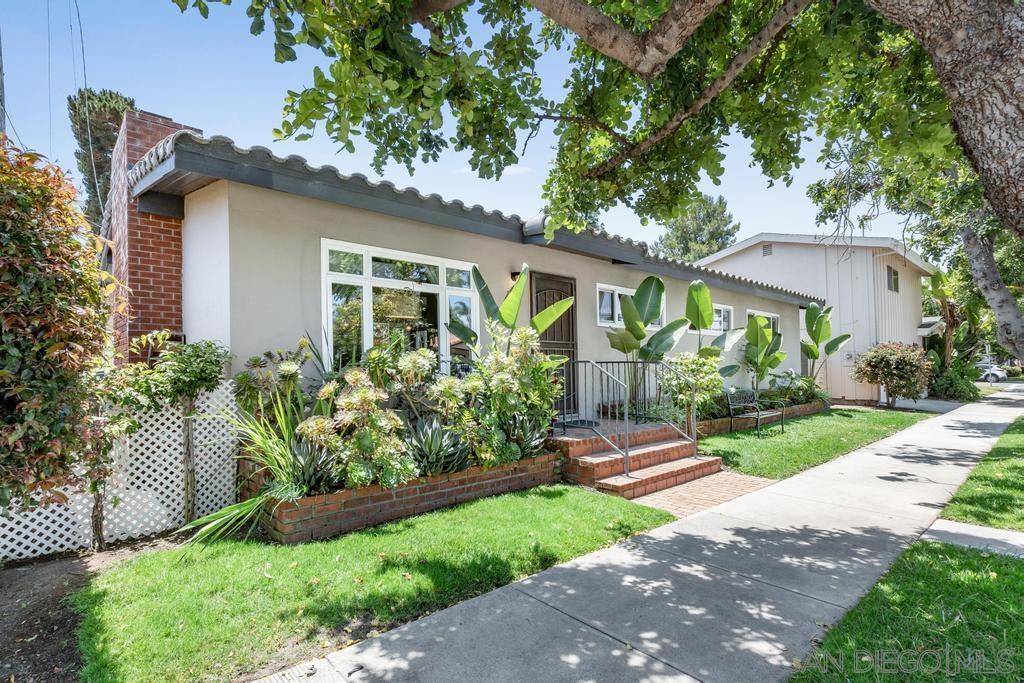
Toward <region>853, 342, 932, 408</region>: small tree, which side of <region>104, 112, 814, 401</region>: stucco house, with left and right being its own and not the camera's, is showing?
left

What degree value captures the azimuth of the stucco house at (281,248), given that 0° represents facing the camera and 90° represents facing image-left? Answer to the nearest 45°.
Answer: approximately 315°

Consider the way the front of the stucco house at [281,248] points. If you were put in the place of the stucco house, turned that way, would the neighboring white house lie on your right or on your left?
on your left

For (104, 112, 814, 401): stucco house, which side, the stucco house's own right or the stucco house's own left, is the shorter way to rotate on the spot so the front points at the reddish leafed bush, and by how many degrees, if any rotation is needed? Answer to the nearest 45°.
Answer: approximately 45° to the stucco house's own right

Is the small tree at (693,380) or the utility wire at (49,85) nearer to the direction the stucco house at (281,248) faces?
the small tree

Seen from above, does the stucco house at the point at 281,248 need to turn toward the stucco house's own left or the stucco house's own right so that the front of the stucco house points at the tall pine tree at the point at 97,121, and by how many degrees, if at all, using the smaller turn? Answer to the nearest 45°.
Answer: approximately 180°

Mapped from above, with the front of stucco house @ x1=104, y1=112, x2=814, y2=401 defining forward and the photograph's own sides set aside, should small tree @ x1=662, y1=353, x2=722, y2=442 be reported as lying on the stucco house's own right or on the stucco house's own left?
on the stucco house's own left

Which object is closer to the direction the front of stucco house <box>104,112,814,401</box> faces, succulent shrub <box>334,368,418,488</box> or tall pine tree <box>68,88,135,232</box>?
the succulent shrub
